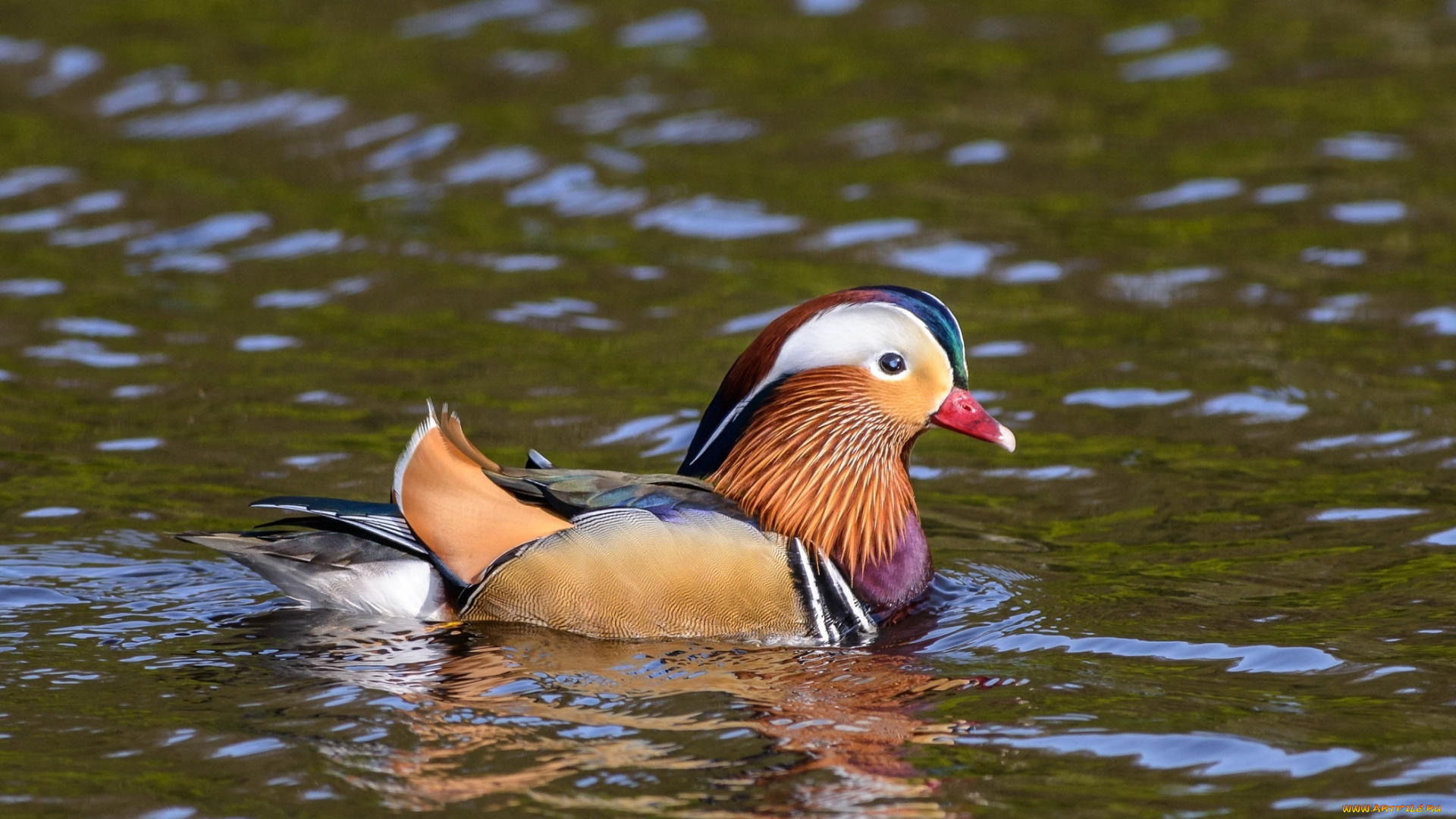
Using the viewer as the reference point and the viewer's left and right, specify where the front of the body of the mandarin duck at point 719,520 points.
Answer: facing to the right of the viewer
